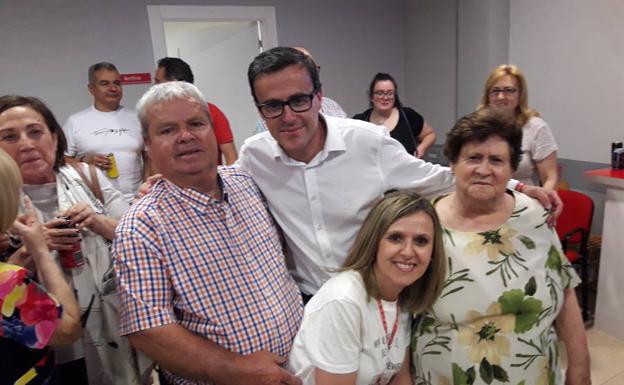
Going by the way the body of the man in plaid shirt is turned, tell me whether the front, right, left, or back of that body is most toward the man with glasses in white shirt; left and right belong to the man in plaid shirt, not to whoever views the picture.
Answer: left

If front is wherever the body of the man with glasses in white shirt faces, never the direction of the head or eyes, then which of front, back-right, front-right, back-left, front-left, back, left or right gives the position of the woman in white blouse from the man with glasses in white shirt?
back-left

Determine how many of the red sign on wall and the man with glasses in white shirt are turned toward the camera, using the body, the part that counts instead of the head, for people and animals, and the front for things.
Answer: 2

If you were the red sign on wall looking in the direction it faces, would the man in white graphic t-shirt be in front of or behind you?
in front

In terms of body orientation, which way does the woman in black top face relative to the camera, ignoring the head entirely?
toward the camera

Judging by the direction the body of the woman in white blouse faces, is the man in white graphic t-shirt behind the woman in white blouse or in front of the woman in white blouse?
in front

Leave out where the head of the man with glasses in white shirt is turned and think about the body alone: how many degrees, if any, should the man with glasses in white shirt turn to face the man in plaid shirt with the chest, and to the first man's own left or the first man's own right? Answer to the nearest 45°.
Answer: approximately 45° to the first man's own right

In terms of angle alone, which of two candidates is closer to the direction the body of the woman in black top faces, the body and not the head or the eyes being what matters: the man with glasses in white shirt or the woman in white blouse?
the man with glasses in white shirt

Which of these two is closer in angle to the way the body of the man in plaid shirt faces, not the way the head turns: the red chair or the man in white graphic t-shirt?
the red chair

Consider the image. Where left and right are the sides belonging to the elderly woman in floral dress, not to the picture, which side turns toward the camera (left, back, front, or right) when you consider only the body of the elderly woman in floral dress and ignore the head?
front

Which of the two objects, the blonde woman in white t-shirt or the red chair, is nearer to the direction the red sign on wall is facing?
the blonde woman in white t-shirt

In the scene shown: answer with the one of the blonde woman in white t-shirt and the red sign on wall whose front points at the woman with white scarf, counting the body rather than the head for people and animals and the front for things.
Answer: the red sign on wall

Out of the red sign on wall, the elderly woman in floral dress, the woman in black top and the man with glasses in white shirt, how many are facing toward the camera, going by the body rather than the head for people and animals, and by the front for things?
4

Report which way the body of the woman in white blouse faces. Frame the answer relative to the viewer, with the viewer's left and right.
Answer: facing the viewer and to the left of the viewer

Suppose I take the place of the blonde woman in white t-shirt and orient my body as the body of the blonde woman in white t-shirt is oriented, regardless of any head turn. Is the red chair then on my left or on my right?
on my left

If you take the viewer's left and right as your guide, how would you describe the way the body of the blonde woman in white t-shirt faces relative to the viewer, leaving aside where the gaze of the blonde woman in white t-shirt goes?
facing the viewer and to the right of the viewer
